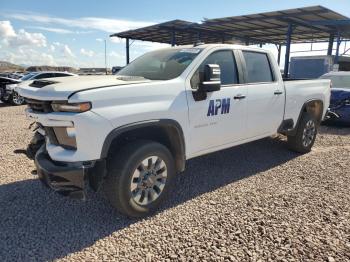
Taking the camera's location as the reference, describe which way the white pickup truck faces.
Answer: facing the viewer and to the left of the viewer

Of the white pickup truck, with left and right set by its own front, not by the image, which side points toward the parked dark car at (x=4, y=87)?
right

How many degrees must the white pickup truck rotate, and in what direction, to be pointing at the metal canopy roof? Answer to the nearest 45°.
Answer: approximately 135° to its right

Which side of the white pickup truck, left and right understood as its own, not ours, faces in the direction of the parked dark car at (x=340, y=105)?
back
